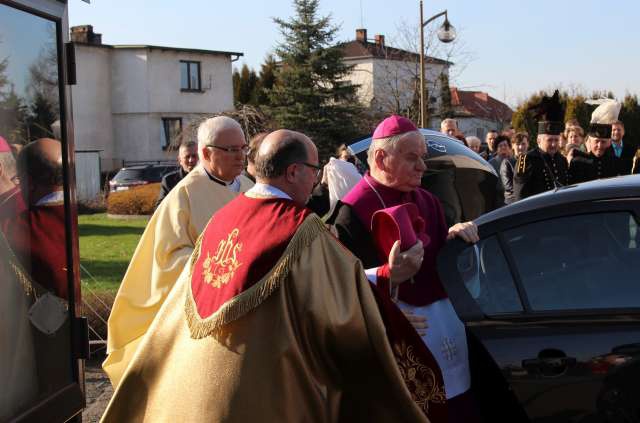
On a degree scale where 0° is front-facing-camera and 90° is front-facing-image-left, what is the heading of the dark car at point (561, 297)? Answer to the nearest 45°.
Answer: approximately 270°

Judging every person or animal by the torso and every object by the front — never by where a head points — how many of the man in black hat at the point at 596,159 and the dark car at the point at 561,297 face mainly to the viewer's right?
1

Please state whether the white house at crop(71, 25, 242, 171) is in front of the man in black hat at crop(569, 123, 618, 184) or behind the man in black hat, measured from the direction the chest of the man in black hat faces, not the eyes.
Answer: behind

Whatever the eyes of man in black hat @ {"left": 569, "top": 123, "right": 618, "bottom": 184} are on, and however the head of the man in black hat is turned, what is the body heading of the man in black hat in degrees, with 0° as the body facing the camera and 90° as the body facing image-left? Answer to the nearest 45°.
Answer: approximately 0°

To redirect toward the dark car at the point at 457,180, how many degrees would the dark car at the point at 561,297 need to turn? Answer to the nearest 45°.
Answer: approximately 90° to its left

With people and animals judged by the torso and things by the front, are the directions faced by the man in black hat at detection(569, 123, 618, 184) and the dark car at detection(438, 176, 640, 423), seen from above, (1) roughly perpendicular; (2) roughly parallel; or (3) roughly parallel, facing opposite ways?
roughly perpendicular

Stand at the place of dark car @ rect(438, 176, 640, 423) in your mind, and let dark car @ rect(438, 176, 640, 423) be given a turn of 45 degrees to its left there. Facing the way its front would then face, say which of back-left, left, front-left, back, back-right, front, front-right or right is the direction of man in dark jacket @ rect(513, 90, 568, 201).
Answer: front-left

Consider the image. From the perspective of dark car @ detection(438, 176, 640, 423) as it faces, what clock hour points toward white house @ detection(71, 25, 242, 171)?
The white house is roughly at 8 o'clock from the dark car.

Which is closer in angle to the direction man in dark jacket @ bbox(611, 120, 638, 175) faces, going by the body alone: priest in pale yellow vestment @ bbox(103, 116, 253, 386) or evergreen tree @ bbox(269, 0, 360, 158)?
the priest in pale yellow vestment
